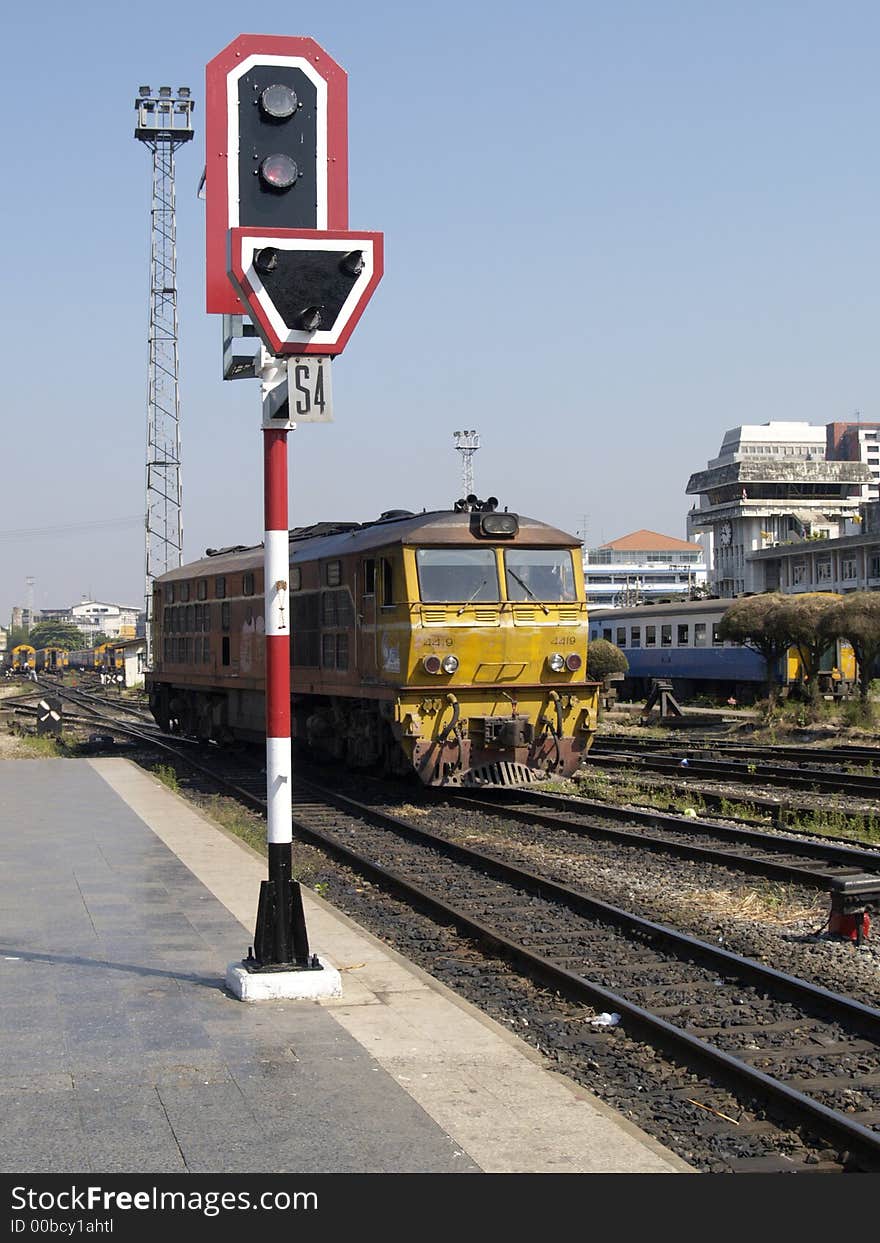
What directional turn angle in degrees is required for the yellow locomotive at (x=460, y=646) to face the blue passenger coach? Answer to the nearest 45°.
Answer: approximately 135° to its left

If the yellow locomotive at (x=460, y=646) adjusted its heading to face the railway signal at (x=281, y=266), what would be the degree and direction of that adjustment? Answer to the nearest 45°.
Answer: approximately 45° to its right

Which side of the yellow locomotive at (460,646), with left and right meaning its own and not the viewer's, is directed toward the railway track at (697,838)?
front

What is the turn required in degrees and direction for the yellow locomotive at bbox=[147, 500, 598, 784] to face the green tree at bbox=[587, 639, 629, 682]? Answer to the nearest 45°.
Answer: approximately 135° to its left

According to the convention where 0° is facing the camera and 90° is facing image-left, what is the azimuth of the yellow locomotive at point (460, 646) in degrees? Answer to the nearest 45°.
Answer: approximately 315°

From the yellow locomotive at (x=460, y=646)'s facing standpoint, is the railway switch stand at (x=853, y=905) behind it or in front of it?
in front

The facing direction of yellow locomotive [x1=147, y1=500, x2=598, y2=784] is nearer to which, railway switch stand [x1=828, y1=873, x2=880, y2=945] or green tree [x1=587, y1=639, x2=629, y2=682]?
the railway switch stand

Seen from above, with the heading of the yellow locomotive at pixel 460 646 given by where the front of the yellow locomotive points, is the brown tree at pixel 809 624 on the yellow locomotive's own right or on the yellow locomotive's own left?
on the yellow locomotive's own left

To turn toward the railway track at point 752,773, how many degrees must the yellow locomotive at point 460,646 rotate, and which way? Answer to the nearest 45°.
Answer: approximately 90° to its left

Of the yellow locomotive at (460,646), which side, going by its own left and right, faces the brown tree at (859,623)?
left
